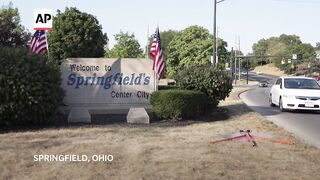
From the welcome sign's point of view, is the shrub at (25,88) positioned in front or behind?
in front

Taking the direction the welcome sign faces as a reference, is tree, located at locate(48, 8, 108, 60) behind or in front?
behind

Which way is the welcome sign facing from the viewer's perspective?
toward the camera

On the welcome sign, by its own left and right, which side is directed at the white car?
left

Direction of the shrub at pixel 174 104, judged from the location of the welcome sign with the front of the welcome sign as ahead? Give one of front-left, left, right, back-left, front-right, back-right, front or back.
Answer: front-left

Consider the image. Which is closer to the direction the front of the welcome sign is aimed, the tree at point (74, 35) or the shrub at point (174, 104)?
the shrub
